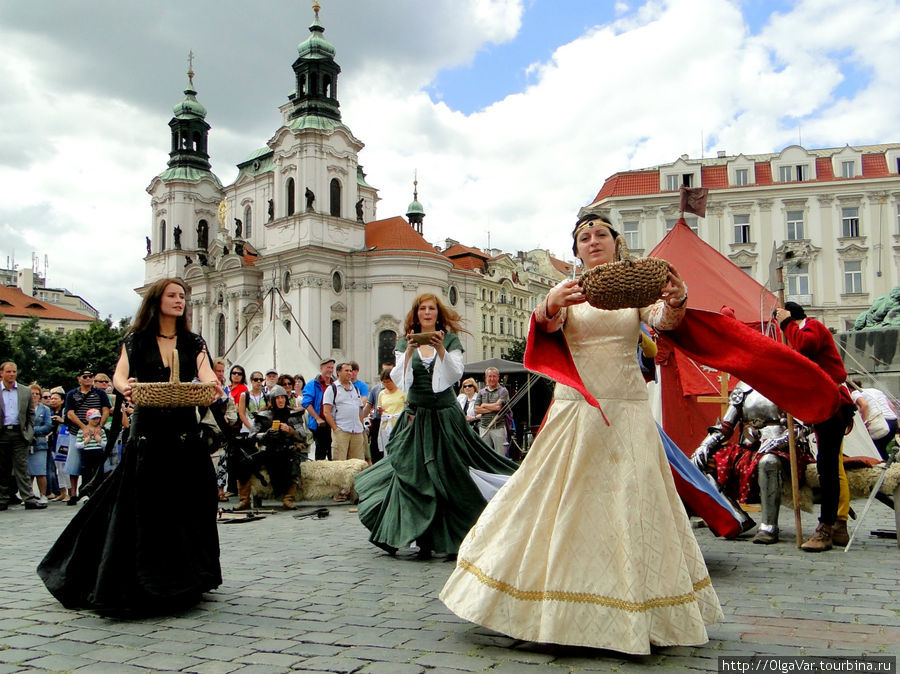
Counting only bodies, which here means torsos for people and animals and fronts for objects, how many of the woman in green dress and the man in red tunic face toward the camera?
1

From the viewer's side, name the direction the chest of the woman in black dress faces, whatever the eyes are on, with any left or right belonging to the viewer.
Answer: facing the viewer and to the right of the viewer

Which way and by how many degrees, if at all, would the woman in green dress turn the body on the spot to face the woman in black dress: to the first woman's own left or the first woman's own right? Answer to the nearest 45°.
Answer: approximately 45° to the first woman's own right

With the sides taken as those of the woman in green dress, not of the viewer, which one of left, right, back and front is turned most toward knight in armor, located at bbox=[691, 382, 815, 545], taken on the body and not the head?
left

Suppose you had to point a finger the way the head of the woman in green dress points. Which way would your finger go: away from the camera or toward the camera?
toward the camera

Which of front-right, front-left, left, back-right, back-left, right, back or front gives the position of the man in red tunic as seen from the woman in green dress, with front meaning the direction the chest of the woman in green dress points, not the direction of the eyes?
left

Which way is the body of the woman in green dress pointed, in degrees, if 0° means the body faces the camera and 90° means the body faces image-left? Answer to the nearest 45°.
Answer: approximately 0°

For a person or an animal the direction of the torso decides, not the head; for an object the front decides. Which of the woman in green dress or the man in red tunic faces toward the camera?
the woman in green dress

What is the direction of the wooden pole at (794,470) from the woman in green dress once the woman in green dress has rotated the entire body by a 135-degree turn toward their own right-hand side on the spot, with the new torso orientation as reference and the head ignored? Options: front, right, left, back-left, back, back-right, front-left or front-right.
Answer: back-right

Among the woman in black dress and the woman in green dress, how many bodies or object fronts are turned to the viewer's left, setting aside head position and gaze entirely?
0

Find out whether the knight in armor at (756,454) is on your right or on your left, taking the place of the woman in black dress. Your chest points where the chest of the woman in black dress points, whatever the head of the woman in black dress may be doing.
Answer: on your left
